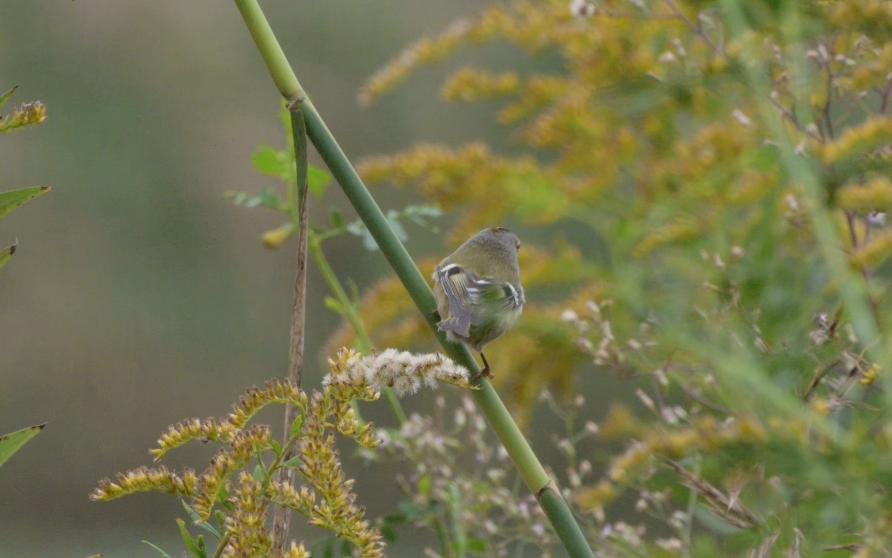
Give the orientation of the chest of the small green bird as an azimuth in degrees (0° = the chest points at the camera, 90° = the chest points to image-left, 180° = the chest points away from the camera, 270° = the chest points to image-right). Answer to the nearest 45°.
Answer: approximately 225°

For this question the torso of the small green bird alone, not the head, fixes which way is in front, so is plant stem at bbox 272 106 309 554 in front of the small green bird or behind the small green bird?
behind

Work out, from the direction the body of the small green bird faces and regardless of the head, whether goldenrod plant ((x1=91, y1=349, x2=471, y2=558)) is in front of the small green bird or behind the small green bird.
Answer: behind
